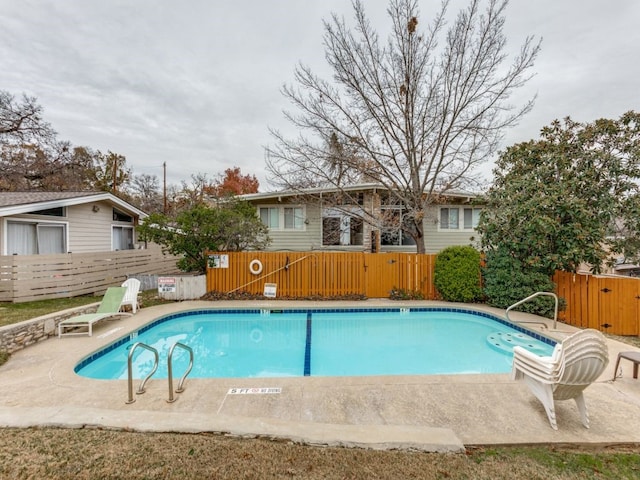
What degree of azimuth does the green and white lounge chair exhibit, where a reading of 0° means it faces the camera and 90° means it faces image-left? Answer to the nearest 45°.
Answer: approximately 45°

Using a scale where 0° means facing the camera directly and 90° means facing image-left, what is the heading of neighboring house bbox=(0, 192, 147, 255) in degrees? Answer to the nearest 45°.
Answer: approximately 315°

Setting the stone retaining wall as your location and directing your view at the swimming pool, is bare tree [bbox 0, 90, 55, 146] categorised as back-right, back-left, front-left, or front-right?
back-left

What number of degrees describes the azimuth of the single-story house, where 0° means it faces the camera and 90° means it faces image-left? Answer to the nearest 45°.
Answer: approximately 0°

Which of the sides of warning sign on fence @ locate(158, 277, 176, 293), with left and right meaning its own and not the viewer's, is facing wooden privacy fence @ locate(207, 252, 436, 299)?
left

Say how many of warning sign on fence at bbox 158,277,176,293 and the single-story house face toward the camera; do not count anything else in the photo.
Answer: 2

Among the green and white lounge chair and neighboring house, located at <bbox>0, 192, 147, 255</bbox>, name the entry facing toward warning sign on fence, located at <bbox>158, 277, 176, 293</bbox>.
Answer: the neighboring house

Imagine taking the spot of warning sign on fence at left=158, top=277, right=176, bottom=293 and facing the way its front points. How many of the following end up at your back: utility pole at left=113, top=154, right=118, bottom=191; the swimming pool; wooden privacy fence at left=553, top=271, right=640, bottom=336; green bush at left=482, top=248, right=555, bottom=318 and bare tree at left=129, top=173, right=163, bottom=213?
2
